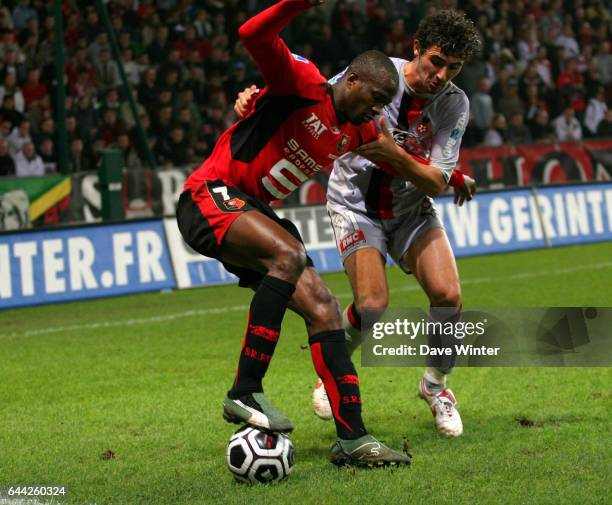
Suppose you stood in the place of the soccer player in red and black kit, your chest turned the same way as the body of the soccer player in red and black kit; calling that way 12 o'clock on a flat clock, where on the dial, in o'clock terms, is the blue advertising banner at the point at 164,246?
The blue advertising banner is roughly at 7 o'clock from the soccer player in red and black kit.

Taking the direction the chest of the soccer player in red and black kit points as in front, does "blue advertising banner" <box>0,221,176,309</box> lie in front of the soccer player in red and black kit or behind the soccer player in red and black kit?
behind

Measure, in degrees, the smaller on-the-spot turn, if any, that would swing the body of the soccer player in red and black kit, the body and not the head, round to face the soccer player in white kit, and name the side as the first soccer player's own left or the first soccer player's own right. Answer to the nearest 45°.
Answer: approximately 90° to the first soccer player's own left

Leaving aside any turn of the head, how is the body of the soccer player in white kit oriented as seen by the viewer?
toward the camera

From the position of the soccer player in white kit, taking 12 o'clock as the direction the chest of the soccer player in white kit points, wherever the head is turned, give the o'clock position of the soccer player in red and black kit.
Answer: The soccer player in red and black kit is roughly at 1 o'clock from the soccer player in white kit.

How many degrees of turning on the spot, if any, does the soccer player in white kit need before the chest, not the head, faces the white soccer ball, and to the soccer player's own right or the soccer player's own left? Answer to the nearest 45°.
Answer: approximately 45° to the soccer player's own right

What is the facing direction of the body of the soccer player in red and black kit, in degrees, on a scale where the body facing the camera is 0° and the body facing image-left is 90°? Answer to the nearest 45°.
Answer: approximately 315°

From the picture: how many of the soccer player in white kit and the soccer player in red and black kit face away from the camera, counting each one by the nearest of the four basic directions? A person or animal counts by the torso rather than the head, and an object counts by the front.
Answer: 0
